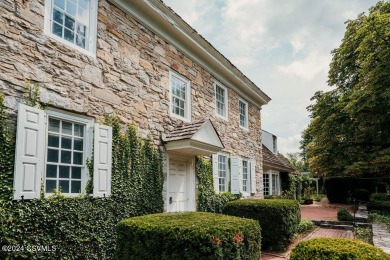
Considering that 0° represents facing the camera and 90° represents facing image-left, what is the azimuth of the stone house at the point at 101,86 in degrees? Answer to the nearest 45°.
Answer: approximately 315°

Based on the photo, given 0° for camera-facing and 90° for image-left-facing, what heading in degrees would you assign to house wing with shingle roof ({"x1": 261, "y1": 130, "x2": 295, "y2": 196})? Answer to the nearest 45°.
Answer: approximately 315°

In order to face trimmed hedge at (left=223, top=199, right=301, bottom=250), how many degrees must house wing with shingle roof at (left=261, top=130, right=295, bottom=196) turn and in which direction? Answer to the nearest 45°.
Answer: approximately 45° to its right

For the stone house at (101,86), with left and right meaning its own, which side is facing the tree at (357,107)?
left

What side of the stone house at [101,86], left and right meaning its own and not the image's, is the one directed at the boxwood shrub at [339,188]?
left
